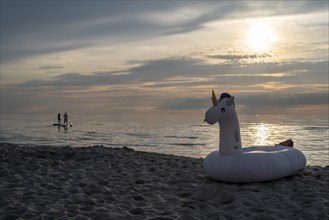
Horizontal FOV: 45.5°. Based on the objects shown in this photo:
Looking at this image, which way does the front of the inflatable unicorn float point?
to the viewer's left
